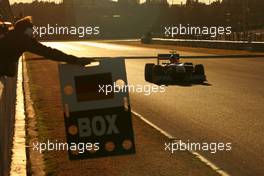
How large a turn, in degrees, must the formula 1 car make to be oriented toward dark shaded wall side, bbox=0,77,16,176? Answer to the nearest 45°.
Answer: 0° — it already faces it

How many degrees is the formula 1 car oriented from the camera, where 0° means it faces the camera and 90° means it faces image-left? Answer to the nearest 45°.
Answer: approximately 0°
